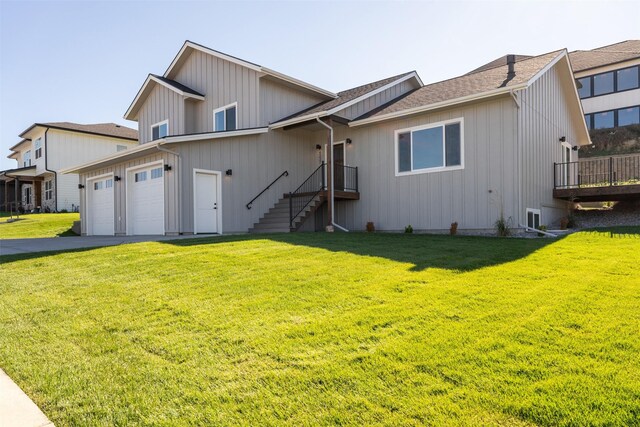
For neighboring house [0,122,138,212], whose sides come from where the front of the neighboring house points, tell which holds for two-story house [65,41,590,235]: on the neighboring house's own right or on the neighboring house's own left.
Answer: on the neighboring house's own left

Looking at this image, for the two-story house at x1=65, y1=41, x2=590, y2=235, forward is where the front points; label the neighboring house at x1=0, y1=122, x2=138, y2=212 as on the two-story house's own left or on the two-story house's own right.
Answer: on the two-story house's own right

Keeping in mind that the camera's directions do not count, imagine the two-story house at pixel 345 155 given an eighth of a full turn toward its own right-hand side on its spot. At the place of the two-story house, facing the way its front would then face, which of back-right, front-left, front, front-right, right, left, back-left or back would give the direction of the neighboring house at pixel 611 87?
back-right

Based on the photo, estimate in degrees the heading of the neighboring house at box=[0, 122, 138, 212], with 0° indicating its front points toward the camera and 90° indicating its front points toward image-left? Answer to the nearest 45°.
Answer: approximately 45°

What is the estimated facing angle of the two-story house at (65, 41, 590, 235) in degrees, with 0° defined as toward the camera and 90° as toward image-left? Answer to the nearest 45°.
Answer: approximately 45°

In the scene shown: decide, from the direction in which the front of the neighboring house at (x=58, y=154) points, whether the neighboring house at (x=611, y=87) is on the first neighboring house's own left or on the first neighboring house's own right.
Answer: on the first neighboring house's own left
